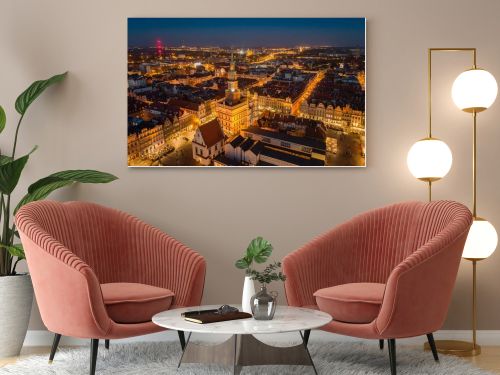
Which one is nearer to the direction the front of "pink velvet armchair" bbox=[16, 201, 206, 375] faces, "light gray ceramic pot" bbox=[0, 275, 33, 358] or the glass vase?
the glass vase

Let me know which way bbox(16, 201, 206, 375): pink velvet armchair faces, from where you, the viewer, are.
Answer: facing the viewer and to the right of the viewer

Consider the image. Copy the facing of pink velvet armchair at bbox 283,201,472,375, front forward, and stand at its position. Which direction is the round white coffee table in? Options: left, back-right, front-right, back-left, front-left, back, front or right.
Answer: front

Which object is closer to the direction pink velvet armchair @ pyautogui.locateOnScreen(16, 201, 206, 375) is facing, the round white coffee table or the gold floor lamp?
the round white coffee table

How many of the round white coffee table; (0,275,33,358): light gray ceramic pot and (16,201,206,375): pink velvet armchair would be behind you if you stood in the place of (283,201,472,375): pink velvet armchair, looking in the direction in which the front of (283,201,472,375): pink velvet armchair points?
0

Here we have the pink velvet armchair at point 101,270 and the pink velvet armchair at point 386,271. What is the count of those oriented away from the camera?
0

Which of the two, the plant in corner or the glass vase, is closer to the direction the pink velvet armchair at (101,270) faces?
the glass vase

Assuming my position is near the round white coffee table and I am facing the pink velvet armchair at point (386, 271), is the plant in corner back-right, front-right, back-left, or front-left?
back-left

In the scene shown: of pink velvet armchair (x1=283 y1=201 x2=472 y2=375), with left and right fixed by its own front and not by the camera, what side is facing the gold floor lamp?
back

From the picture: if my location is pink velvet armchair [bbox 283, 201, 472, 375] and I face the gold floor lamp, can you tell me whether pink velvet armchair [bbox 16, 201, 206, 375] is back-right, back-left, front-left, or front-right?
back-left

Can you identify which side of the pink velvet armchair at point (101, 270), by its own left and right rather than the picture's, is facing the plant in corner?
back

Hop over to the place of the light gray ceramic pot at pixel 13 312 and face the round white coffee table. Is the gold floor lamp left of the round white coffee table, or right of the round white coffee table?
left

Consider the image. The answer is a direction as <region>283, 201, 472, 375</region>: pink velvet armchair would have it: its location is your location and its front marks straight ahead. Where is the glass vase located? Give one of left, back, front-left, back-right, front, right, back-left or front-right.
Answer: front

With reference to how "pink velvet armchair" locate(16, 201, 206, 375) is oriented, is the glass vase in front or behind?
in front

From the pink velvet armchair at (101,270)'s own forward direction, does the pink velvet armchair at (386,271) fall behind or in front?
in front

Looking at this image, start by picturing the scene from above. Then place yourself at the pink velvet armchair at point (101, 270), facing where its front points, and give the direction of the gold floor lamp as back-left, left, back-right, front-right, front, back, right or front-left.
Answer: front-left

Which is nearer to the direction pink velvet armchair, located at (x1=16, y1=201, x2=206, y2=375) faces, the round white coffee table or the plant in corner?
the round white coffee table

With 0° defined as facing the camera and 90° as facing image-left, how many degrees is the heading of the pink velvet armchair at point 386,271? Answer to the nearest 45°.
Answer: approximately 45°
